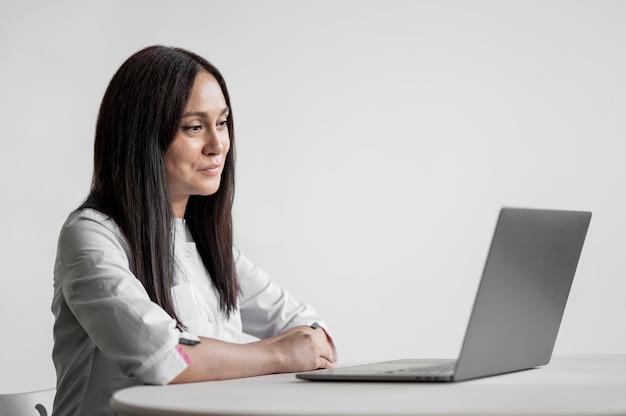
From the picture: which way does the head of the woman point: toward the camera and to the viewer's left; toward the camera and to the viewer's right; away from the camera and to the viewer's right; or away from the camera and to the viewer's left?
toward the camera and to the viewer's right

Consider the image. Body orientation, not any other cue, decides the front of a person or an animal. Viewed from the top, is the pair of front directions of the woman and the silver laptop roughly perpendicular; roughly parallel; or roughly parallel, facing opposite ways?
roughly parallel, facing opposite ways

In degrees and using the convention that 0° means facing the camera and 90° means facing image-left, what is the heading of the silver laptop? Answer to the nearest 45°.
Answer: approximately 135°

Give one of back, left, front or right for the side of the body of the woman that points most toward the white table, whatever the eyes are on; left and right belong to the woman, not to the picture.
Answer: front

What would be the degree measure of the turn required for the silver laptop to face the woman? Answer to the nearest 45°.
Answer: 0° — it already faces them
